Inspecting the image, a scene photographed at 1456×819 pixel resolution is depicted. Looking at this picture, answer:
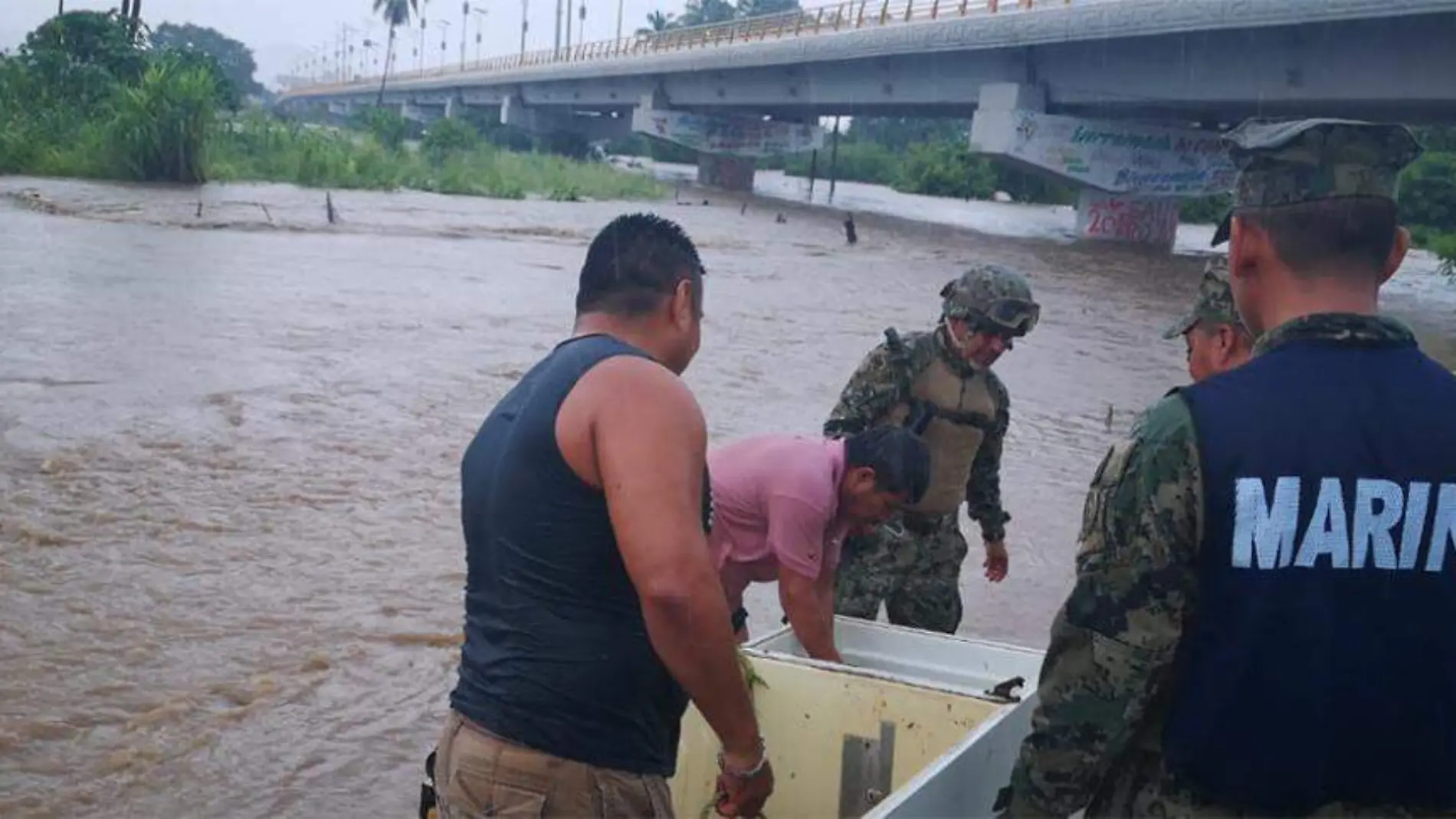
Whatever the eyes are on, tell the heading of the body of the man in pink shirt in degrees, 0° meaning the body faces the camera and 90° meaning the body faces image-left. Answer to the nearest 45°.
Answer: approximately 270°

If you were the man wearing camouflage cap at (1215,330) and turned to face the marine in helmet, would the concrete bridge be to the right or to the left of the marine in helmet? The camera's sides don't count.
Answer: right

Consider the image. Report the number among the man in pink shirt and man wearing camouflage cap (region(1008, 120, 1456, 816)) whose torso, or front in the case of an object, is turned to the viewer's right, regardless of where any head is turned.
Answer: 1

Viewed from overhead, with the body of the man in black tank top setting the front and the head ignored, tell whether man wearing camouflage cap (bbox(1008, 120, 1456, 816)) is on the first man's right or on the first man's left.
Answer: on the first man's right

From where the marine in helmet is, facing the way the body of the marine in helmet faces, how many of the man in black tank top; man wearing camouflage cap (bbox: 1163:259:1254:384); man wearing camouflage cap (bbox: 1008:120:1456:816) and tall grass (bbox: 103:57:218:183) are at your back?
1

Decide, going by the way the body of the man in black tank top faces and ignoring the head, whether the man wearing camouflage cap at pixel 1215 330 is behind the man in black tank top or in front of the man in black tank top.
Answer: in front

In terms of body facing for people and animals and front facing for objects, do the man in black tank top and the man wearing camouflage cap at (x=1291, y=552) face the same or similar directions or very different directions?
same or similar directions

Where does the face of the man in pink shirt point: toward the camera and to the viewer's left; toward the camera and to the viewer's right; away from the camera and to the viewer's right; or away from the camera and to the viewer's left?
toward the camera and to the viewer's right

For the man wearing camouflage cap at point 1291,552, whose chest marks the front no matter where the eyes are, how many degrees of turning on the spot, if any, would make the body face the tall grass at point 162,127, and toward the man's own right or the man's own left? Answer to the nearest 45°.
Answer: approximately 45° to the man's own left

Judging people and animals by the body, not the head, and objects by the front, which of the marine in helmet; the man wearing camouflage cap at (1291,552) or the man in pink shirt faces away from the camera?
the man wearing camouflage cap

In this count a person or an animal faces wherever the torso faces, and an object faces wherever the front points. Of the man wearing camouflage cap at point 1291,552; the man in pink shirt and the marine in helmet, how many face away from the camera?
1

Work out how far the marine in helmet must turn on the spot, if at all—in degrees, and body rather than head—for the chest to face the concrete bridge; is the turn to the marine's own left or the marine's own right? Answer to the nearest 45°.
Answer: approximately 135° to the marine's own left

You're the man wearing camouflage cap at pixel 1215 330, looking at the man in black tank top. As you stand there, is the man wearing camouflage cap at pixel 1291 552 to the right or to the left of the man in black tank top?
left

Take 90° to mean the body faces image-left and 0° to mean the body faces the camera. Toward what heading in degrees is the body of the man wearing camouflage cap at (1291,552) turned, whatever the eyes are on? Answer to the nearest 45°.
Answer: approximately 180°

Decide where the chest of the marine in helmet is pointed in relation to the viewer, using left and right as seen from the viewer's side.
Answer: facing the viewer and to the right of the viewer

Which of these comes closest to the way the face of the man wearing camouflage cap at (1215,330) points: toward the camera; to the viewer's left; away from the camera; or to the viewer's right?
to the viewer's left

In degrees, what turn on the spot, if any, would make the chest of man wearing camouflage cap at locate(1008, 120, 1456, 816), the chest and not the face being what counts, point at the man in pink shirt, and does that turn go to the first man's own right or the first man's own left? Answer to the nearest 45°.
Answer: approximately 45° to the first man's own left

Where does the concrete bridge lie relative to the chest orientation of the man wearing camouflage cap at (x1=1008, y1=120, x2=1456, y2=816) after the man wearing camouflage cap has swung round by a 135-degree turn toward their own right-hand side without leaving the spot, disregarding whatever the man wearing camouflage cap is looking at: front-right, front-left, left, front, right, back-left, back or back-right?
back-left
